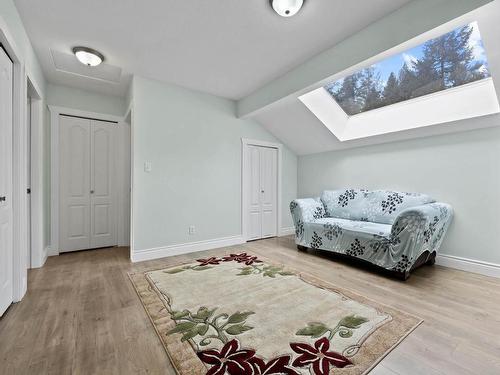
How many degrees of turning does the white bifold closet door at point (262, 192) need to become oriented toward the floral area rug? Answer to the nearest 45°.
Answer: approximately 45° to its right

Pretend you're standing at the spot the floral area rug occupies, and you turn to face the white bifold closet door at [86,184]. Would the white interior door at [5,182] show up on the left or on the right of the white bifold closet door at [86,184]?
left

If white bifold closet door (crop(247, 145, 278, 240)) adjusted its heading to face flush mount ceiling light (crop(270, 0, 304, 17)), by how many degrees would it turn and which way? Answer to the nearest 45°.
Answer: approximately 45° to its right

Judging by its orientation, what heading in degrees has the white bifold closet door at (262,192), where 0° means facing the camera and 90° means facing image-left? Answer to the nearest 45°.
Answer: approximately 315°

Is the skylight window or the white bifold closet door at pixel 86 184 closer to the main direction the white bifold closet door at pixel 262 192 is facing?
the skylight window
